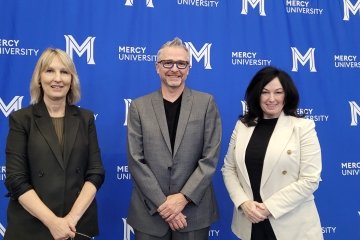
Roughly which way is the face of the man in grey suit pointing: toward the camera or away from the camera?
toward the camera

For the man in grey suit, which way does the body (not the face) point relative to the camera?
toward the camera
